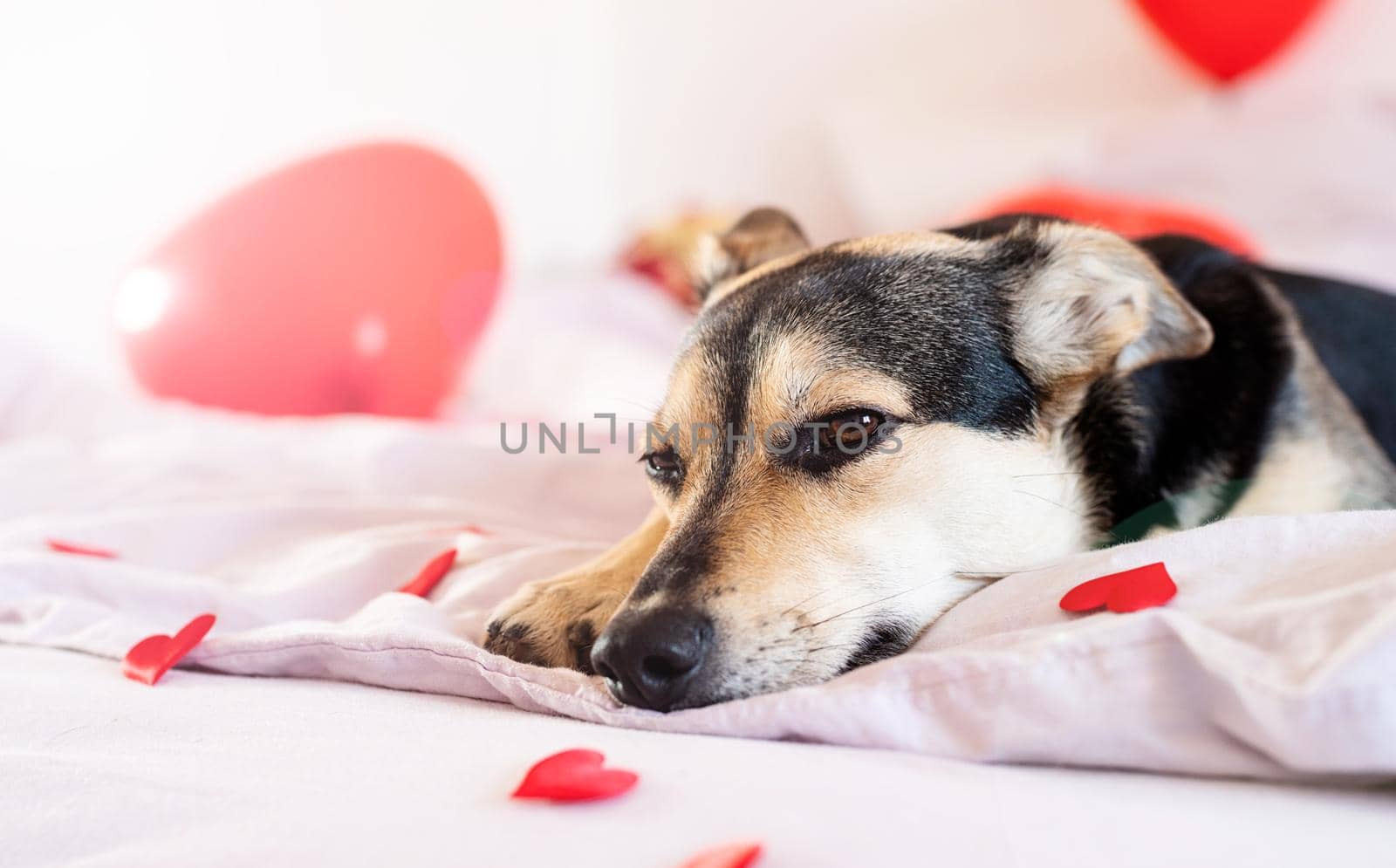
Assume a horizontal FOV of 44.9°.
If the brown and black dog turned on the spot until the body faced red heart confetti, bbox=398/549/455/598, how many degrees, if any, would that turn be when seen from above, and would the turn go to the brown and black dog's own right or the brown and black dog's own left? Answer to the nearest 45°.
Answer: approximately 45° to the brown and black dog's own right

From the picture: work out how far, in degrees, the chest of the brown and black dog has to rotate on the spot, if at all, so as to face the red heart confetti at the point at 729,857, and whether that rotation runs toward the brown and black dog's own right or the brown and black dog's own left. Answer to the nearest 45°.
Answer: approximately 45° to the brown and black dog's own left

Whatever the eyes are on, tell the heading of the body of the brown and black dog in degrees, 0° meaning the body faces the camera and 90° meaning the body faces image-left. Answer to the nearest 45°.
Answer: approximately 45°

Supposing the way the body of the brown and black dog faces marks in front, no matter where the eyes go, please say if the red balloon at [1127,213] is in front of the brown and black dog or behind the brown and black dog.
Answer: behind

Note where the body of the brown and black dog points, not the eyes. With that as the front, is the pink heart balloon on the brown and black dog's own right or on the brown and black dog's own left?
on the brown and black dog's own right

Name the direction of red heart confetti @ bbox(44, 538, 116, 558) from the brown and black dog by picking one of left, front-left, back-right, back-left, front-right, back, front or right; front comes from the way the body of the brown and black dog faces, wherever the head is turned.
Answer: front-right

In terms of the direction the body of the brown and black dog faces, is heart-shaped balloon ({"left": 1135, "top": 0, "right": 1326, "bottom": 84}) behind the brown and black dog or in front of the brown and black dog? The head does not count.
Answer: behind

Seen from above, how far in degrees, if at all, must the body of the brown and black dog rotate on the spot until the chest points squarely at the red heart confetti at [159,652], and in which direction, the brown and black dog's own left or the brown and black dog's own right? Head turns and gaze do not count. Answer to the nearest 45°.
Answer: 0° — it already faces it
